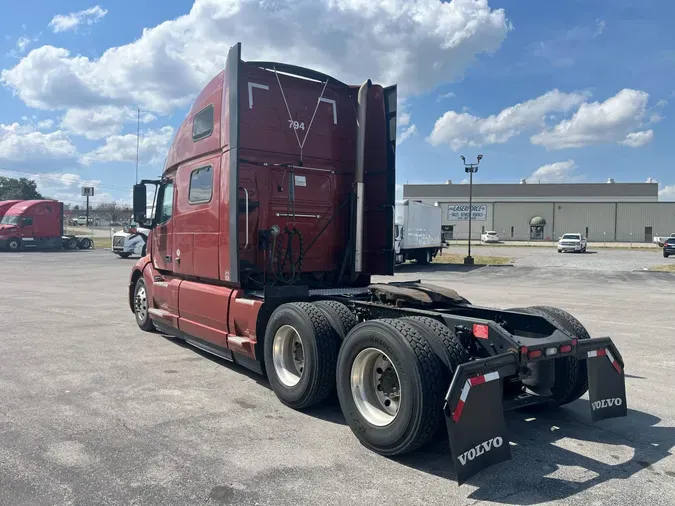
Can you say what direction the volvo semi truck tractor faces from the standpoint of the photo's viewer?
facing away from the viewer and to the left of the viewer

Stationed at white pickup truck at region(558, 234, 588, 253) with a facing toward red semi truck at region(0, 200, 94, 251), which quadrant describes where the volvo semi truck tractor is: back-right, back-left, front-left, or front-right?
front-left

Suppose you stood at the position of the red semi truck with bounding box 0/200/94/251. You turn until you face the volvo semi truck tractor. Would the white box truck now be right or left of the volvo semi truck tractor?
left

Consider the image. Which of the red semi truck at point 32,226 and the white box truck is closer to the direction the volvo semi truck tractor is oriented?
the red semi truck

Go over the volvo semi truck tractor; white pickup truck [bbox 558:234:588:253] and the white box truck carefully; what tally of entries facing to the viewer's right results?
0

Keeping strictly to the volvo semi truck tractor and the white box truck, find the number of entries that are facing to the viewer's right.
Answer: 0

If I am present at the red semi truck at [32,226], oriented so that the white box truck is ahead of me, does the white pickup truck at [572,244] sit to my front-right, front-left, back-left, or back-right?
front-left

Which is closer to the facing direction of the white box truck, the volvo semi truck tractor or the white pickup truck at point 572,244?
the volvo semi truck tractor

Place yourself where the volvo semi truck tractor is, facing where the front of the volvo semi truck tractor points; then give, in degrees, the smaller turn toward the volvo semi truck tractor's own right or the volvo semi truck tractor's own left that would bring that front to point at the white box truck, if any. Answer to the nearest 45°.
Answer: approximately 45° to the volvo semi truck tractor's own right

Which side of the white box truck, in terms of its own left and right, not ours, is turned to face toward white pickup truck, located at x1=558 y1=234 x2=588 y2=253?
back

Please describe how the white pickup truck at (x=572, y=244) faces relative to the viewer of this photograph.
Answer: facing the viewer and to the left of the viewer

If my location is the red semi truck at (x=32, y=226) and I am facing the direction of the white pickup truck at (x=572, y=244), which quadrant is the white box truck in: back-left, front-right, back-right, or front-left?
front-right

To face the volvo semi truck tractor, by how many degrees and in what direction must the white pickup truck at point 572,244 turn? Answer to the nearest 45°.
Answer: approximately 45° to its left
